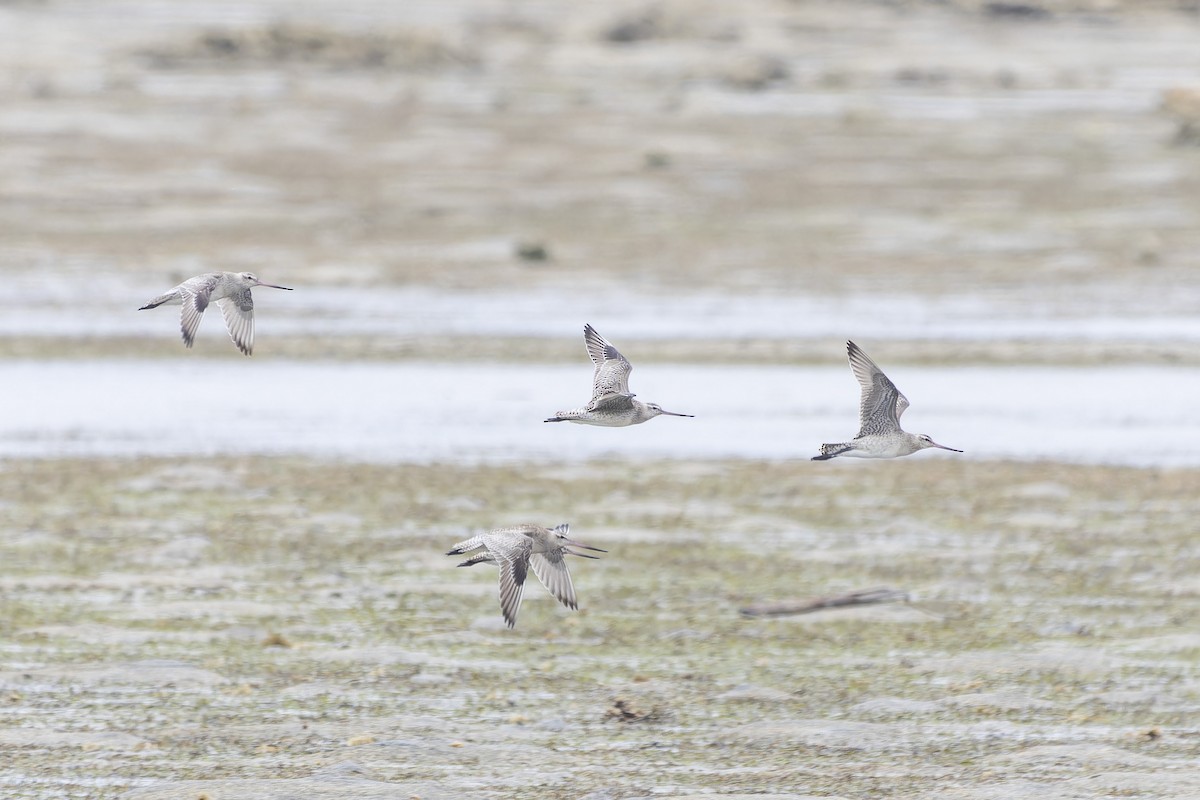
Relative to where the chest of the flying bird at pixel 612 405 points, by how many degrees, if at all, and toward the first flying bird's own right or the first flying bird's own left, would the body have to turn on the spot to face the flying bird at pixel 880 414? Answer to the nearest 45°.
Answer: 0° — it already faces it

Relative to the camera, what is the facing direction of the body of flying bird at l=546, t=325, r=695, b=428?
to the viewer's right

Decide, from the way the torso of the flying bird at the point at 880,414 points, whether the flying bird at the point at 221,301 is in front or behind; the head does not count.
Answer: behind

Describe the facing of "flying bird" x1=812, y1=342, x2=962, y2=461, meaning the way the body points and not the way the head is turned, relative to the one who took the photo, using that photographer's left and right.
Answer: facing to the right of the viewer

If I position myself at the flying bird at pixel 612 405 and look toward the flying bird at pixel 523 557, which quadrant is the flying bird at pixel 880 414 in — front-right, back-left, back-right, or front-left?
back-left

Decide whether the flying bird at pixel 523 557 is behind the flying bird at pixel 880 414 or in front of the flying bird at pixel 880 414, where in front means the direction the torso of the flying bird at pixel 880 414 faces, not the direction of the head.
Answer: behind

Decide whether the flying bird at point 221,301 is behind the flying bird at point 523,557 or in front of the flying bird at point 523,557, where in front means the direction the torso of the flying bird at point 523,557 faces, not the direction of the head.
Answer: behind

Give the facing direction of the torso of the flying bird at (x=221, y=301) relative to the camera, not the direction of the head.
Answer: to the viewer's right

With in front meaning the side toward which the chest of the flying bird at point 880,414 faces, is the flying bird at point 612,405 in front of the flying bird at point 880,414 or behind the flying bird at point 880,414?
behind

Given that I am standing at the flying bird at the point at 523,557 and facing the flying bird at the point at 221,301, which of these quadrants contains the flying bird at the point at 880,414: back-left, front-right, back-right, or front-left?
back-right

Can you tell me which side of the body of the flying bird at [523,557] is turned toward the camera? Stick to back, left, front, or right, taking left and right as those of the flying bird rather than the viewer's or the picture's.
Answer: right
